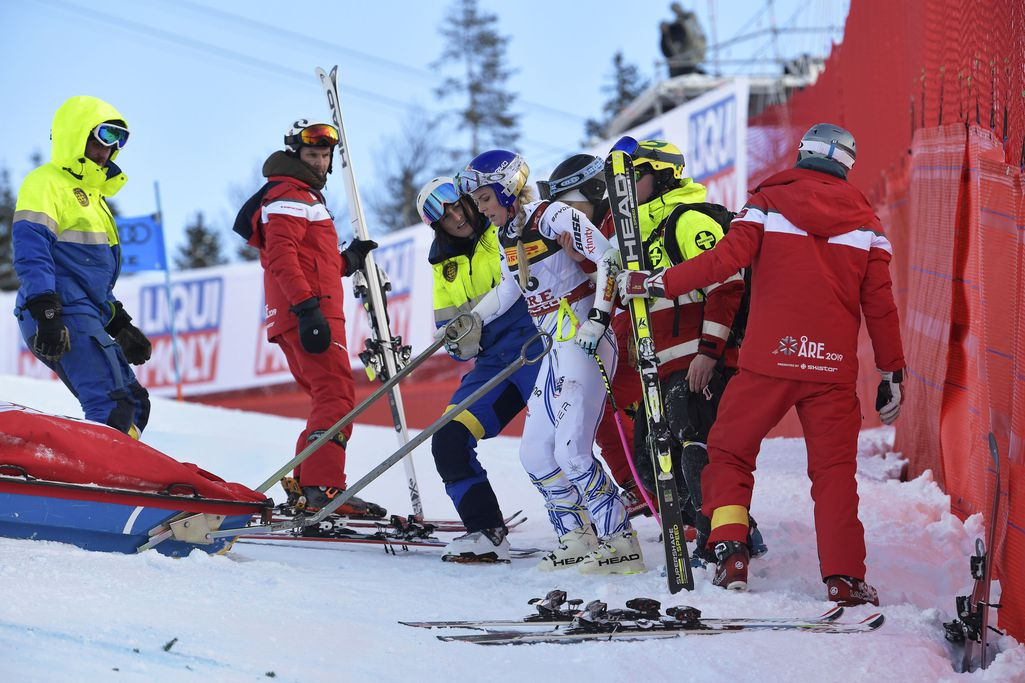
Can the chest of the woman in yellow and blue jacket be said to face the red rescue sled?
yes

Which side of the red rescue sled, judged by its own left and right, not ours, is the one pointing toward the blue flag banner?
left

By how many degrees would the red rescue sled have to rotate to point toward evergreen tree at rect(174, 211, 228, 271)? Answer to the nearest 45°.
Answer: approximately 90° to its left

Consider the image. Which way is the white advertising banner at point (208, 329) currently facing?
toward the camera

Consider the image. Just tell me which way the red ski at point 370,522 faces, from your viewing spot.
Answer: facing to the right of the viewer

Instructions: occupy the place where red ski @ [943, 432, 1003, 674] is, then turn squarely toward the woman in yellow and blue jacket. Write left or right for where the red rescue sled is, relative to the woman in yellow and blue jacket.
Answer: left

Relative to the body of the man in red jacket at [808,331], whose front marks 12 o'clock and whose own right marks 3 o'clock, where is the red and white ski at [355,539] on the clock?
The red and white ski is roughly at 10 o'clock from the man in red jacket.

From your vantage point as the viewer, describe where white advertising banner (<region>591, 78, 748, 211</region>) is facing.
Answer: facing the viewer and to the left of the viewer

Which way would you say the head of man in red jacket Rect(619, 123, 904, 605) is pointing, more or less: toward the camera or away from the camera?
away from the camera

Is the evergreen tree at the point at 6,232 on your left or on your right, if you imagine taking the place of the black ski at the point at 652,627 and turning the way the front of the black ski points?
on your left

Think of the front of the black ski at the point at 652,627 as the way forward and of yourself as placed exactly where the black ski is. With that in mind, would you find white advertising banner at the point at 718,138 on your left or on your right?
on your left

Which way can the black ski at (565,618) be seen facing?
to the viewer's right

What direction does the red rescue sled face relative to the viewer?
to the viewer's right

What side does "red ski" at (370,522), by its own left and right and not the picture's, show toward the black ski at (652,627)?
right

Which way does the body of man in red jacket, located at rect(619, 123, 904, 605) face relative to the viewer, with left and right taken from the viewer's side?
facing away from the viewer
